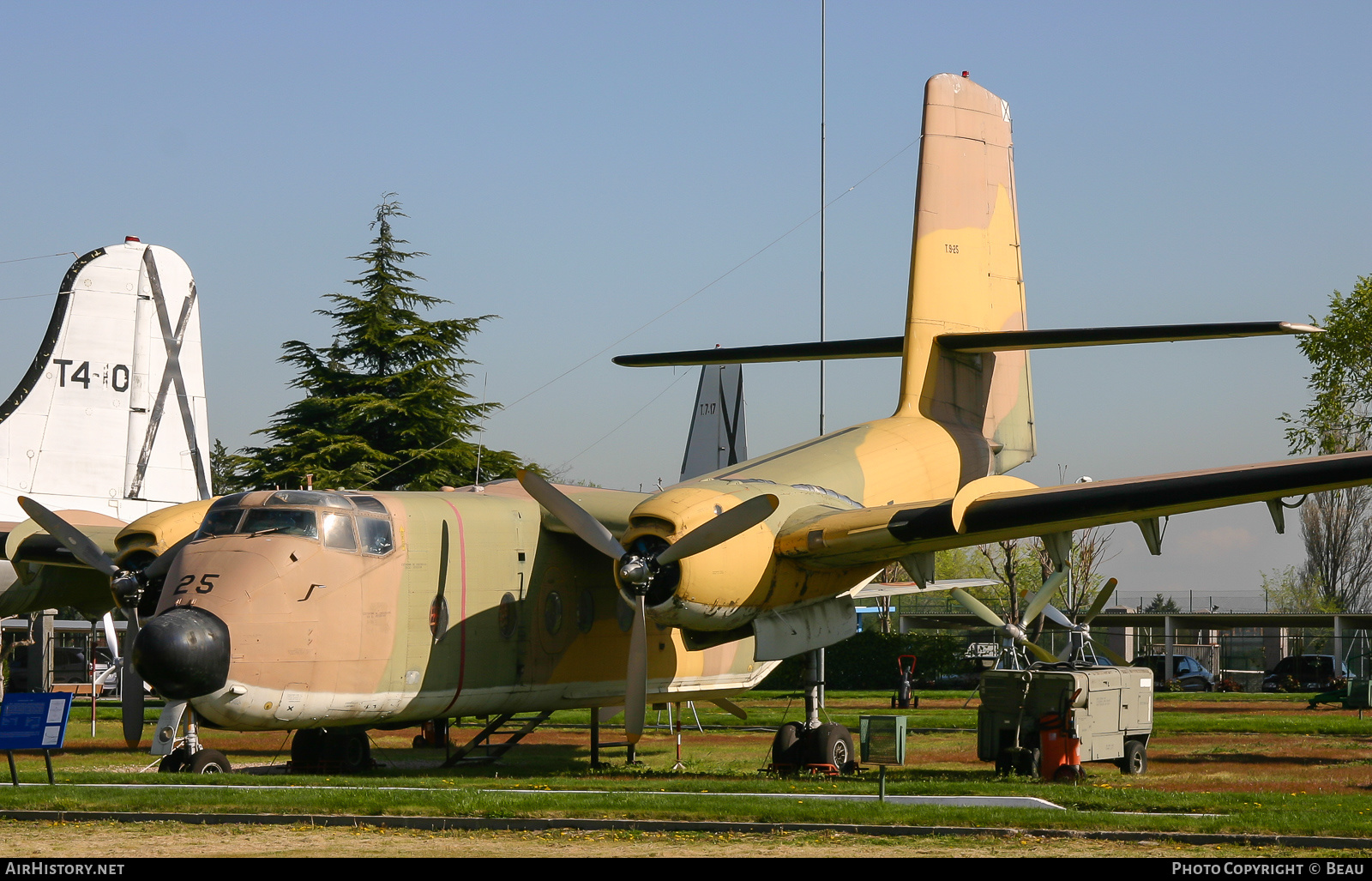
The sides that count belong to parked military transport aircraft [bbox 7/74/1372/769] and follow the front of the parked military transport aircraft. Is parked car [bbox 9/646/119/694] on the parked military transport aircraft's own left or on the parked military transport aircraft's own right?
on the parked military transport aircraft's own right

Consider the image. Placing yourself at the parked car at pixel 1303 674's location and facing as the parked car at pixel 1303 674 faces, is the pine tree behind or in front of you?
in front

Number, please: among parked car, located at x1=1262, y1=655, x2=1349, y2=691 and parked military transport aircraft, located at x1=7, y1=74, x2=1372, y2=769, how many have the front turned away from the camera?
0

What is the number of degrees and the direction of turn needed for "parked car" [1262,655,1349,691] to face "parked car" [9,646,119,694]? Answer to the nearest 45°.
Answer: approximately 45° to its left

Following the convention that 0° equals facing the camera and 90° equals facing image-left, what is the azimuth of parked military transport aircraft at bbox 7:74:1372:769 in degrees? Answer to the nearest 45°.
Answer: approximately 45°

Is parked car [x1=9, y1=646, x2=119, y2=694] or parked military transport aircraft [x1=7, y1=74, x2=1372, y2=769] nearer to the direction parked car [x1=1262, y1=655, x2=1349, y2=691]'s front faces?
the parked car

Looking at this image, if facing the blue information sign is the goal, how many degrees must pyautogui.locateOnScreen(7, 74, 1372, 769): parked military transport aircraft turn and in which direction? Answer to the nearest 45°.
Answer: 0° — it already faces it

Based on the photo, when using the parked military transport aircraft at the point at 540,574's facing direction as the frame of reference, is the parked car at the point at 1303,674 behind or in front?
behind

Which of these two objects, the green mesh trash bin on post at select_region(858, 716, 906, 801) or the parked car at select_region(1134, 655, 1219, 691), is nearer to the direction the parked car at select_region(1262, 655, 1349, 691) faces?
the parked car

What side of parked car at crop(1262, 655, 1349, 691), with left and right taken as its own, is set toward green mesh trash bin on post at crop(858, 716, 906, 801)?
left

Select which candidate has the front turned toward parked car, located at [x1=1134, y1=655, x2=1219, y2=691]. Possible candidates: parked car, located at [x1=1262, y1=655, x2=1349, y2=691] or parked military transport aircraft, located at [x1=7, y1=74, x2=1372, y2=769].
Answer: parked car, located at [x1=1262, y1=655, x2=1349, y2=691]

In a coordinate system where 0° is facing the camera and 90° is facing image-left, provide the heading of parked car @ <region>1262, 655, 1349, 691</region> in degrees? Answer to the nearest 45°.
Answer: approximately 90°

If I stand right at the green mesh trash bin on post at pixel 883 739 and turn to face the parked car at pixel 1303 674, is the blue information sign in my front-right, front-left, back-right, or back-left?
back-left

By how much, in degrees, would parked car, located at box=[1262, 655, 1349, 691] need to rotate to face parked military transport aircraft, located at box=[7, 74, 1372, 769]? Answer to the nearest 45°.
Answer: approximately 90° to its left
